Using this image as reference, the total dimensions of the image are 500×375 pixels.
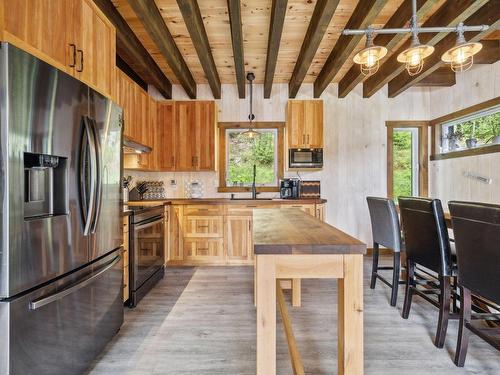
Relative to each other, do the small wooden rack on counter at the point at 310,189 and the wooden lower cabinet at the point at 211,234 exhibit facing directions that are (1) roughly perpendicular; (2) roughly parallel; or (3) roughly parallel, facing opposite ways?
roughly parallel

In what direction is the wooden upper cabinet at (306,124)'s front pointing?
toward the camera

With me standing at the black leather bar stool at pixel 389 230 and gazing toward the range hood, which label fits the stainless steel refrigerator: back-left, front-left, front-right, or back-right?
front-left

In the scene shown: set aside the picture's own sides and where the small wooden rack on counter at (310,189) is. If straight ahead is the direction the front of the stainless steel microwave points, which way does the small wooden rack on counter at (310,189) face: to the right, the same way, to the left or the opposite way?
the same way

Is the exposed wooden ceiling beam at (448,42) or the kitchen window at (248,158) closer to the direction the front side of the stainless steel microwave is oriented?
the exposed wooden ceiling beam

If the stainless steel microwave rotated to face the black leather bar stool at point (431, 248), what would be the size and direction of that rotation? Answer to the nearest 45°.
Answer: approximately 45° to its left

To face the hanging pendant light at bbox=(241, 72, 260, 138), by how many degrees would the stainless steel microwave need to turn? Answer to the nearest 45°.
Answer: approximately 45° to its right

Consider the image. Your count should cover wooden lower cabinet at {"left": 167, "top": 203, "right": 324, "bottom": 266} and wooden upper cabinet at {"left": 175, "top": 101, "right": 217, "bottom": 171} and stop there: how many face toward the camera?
2

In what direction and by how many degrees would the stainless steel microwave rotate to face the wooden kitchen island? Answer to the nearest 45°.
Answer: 0° — it already faces it

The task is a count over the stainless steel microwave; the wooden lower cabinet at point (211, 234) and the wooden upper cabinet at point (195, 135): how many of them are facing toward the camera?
3

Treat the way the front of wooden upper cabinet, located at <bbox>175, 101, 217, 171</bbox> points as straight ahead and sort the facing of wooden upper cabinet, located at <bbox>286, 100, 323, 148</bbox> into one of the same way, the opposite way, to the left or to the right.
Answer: the same way

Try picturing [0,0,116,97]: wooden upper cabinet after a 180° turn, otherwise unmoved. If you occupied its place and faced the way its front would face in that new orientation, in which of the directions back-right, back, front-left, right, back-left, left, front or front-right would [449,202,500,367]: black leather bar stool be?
back

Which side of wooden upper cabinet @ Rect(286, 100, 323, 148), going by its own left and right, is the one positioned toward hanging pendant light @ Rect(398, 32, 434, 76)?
front

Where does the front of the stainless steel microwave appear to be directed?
toward the camera

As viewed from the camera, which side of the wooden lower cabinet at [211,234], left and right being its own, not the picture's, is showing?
front

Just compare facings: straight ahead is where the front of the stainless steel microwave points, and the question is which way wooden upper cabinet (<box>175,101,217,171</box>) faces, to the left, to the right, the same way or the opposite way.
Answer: the same way

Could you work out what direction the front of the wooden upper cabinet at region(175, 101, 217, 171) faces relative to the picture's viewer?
facing the viewer
